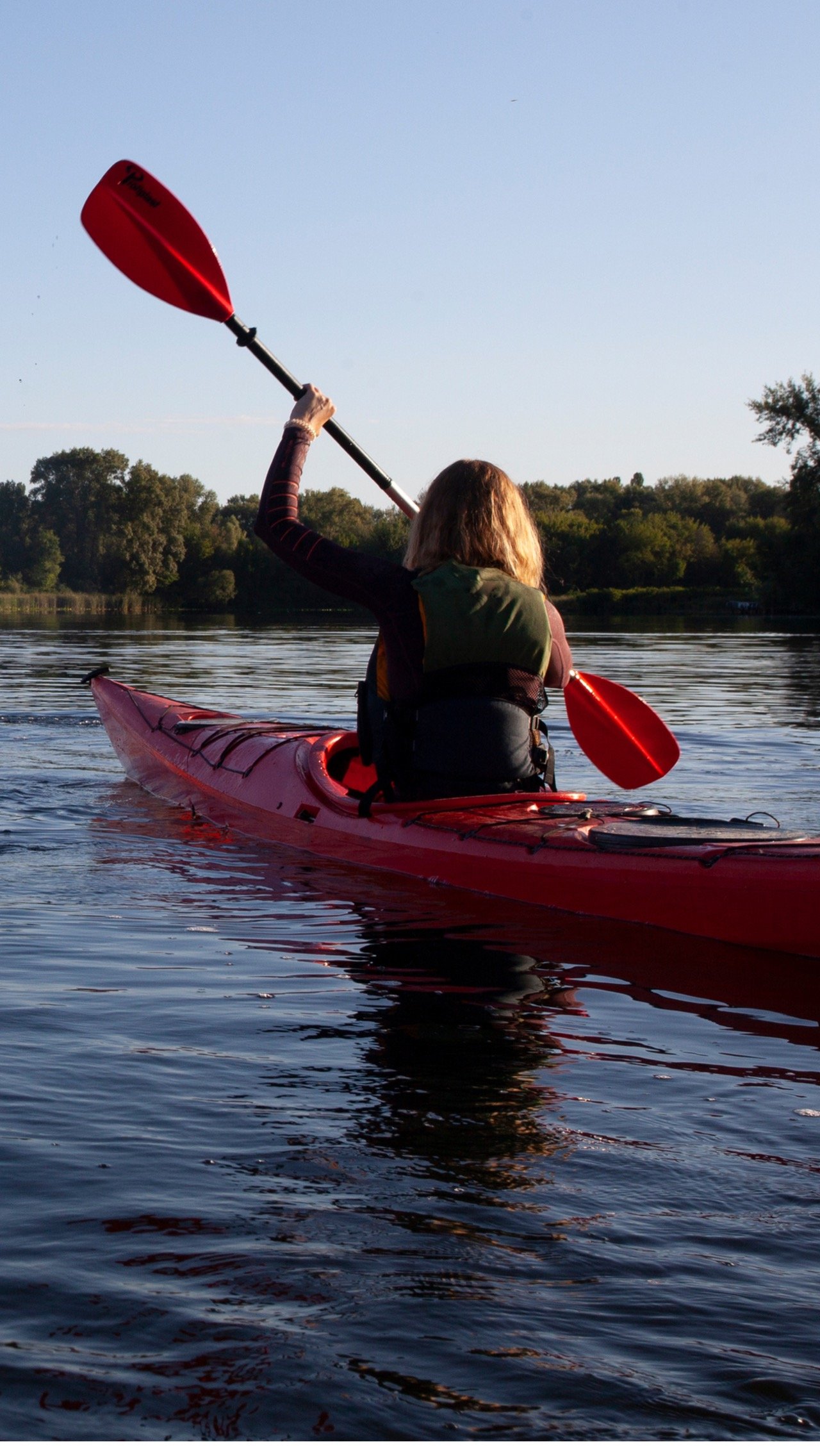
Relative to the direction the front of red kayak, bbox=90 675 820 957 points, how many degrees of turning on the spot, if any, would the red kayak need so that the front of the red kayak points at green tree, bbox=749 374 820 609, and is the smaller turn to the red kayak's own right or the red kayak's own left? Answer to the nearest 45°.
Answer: approximately 45° to the red kayak's own right

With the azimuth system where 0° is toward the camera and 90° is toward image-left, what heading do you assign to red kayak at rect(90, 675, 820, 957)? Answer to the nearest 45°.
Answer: approximately 135°
